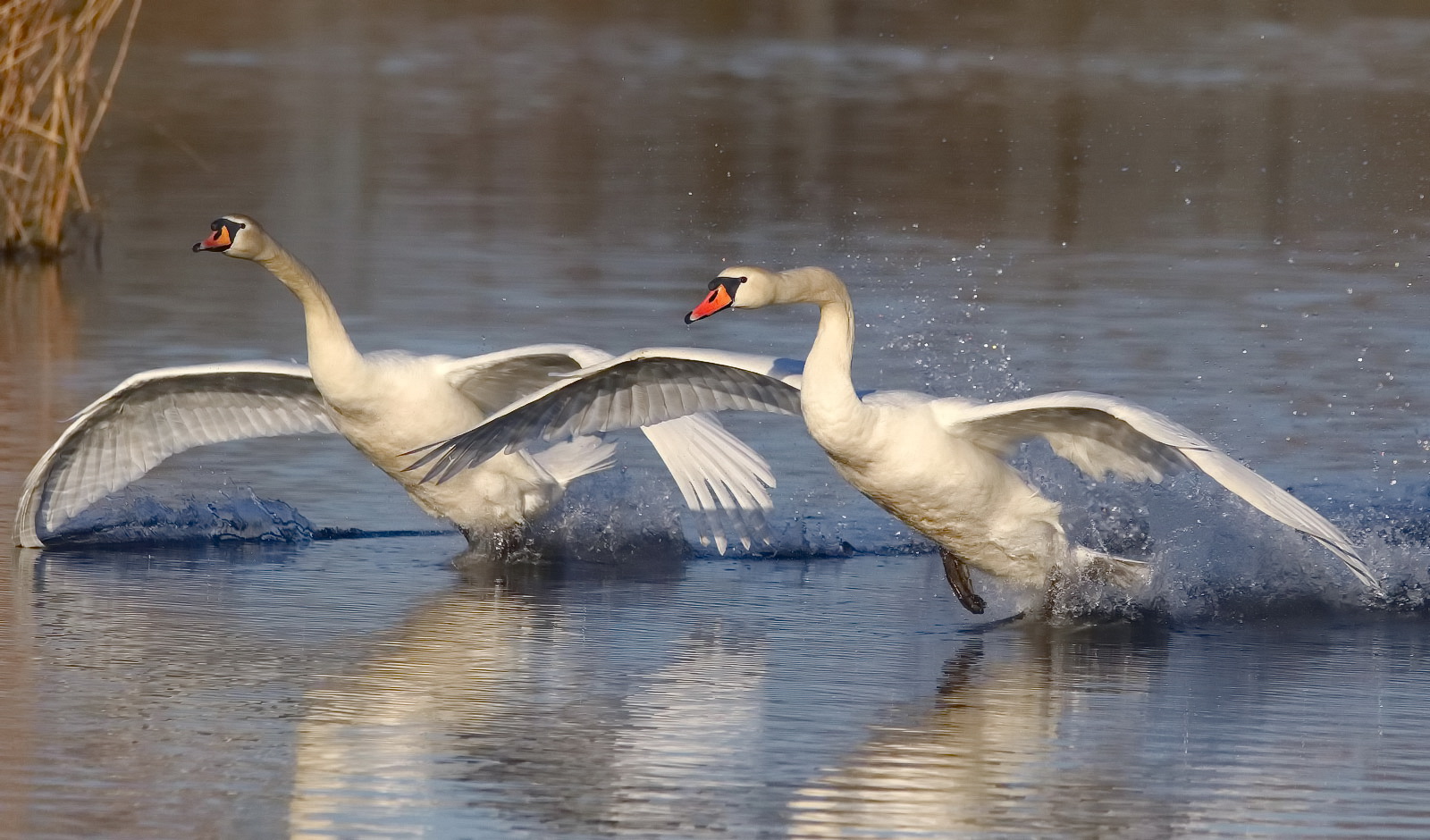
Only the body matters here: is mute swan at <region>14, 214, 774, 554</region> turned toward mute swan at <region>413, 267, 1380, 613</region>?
no

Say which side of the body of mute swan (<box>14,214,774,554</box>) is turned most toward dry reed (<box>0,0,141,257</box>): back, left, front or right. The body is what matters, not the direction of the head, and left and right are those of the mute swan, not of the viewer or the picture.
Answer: right

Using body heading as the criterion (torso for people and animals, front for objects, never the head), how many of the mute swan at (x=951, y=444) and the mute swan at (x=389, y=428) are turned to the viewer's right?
0

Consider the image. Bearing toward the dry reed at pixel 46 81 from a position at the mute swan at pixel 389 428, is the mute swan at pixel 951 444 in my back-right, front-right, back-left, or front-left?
back-right

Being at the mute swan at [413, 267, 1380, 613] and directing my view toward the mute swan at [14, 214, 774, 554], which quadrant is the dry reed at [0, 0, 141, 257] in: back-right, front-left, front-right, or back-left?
front-right

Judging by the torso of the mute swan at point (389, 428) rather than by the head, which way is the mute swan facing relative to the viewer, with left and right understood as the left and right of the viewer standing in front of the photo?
facing the viewer and to the left of the viewer

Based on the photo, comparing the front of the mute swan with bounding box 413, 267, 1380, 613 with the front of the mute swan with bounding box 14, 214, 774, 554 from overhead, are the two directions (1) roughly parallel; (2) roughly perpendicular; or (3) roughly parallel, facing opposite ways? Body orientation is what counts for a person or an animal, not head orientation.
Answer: roughly parallel

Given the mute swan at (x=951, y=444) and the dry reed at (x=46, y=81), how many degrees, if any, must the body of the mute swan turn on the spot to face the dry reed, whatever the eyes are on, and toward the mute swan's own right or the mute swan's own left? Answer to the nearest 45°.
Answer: approximately 90° to the mute swan's own right

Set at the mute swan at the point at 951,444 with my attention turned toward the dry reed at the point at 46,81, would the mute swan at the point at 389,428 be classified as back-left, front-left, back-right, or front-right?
front-left
